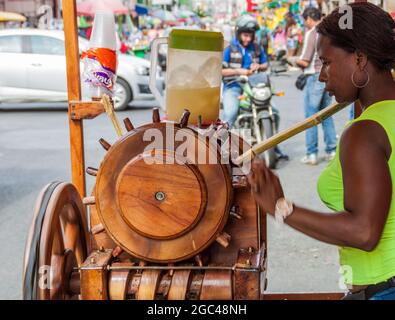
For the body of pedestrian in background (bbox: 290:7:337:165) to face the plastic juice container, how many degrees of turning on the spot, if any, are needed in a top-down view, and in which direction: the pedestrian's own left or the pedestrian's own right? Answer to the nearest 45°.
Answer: approximately 90° to the pedestrian's own left

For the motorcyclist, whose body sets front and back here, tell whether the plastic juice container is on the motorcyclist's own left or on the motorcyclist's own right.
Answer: on the motorcyclist's own right

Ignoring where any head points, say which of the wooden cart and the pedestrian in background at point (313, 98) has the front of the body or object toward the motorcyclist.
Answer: the pedestrian in background

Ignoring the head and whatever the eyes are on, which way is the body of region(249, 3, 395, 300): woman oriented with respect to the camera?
to the viewer's left

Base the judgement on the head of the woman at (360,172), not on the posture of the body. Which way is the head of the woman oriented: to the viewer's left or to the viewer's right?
to the viewer's left

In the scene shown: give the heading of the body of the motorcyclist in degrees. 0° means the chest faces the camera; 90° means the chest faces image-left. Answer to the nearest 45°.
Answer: approximately 315°

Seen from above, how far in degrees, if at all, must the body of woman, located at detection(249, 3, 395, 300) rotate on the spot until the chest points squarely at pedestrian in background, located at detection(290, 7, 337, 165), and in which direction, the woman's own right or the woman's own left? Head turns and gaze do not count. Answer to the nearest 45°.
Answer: approximately 90° to the woman's own right

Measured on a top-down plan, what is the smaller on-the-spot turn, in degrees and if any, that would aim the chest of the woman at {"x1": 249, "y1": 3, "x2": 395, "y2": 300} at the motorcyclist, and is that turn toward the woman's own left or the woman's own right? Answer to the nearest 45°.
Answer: approximately 90° to the woman's own right

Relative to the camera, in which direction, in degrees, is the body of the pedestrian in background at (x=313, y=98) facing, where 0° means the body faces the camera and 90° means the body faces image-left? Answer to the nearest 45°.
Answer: approximately 90°

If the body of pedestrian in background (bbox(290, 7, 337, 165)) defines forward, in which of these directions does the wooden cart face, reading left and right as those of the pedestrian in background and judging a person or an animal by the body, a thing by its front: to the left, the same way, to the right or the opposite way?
to the left

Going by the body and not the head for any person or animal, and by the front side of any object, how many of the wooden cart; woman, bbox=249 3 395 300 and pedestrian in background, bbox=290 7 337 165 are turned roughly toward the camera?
1
